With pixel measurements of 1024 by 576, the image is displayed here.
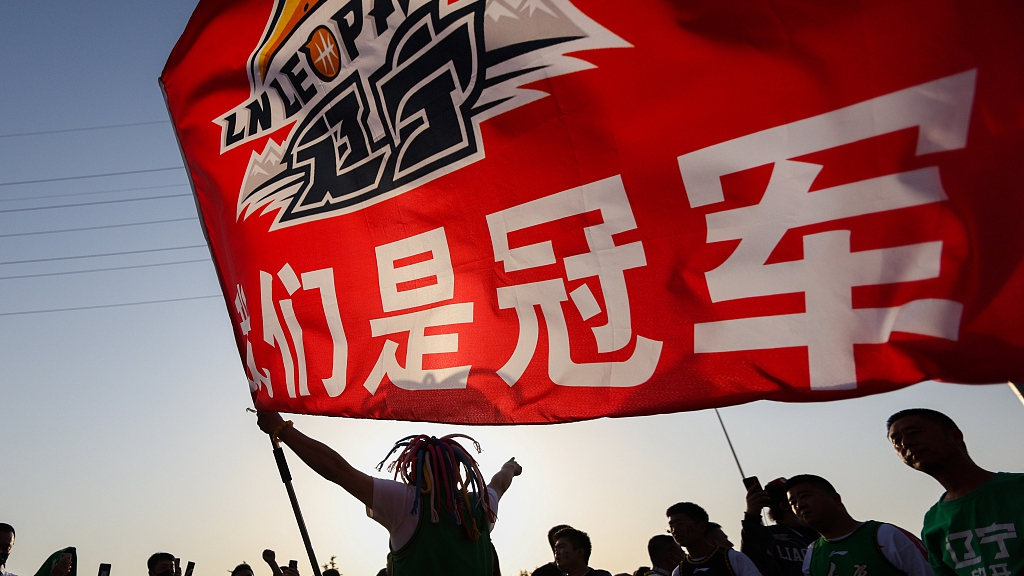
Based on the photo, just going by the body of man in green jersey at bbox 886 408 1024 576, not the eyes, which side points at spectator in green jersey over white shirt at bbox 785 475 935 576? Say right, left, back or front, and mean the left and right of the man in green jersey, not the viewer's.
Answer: right

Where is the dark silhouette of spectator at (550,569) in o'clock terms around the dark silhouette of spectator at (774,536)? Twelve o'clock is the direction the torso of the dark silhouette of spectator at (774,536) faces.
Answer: the dark silhouette of spectator at (550,569) is roughly at 3 o'clock from the dark silhouette of spectator at (774,536).

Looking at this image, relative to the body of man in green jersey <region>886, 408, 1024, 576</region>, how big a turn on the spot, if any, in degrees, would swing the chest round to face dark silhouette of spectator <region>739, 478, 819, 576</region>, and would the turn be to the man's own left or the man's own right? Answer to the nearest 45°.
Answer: approximately 90° to the man's own right

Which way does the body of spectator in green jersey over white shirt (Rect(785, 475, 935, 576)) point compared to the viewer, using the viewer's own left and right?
facing the viewer and to the left of the viewer

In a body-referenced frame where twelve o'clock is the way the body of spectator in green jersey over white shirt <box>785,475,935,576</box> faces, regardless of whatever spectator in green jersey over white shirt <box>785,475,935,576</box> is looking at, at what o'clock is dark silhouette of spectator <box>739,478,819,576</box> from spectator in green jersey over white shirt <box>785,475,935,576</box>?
dark silhouette of spectator <box>739,478,819,576</box> is roughly at 4 o'clock from spectator in green jersey over white shirt <box>785,475,935,576</box>.

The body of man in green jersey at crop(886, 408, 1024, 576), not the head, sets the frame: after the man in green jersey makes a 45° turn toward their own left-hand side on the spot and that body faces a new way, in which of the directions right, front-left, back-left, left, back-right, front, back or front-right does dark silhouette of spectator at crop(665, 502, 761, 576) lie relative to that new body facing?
back-right

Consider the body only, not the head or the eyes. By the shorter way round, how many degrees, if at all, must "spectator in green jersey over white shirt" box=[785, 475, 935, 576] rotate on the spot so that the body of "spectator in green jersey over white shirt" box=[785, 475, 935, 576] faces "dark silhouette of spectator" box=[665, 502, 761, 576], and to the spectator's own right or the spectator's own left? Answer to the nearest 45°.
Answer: approximately 90° to the spectator's own right

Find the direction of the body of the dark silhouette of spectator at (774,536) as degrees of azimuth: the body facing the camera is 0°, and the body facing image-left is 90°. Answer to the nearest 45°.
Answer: approximately 45°

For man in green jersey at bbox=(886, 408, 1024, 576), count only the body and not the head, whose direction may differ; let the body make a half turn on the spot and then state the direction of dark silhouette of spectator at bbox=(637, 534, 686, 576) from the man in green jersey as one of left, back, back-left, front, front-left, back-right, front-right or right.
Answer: left

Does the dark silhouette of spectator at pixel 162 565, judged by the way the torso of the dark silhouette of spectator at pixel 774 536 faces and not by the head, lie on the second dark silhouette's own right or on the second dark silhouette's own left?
on the second dark silhouette's own right

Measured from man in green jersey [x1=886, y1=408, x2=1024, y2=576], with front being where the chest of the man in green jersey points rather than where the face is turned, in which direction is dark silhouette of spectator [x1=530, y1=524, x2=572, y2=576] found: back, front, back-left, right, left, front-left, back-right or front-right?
right
